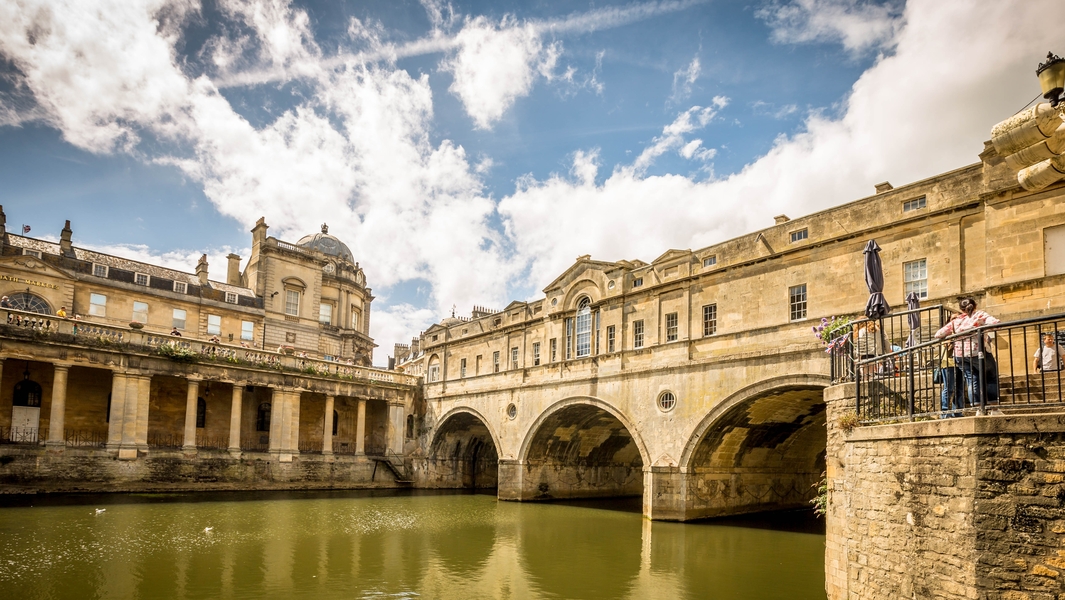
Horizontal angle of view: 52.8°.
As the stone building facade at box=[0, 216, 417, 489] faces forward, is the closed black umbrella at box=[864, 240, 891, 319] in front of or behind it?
in front

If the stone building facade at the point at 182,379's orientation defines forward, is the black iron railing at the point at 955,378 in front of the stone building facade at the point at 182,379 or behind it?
in front

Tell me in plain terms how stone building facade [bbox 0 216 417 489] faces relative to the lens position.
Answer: facing the viewer and to the right of the viewer
